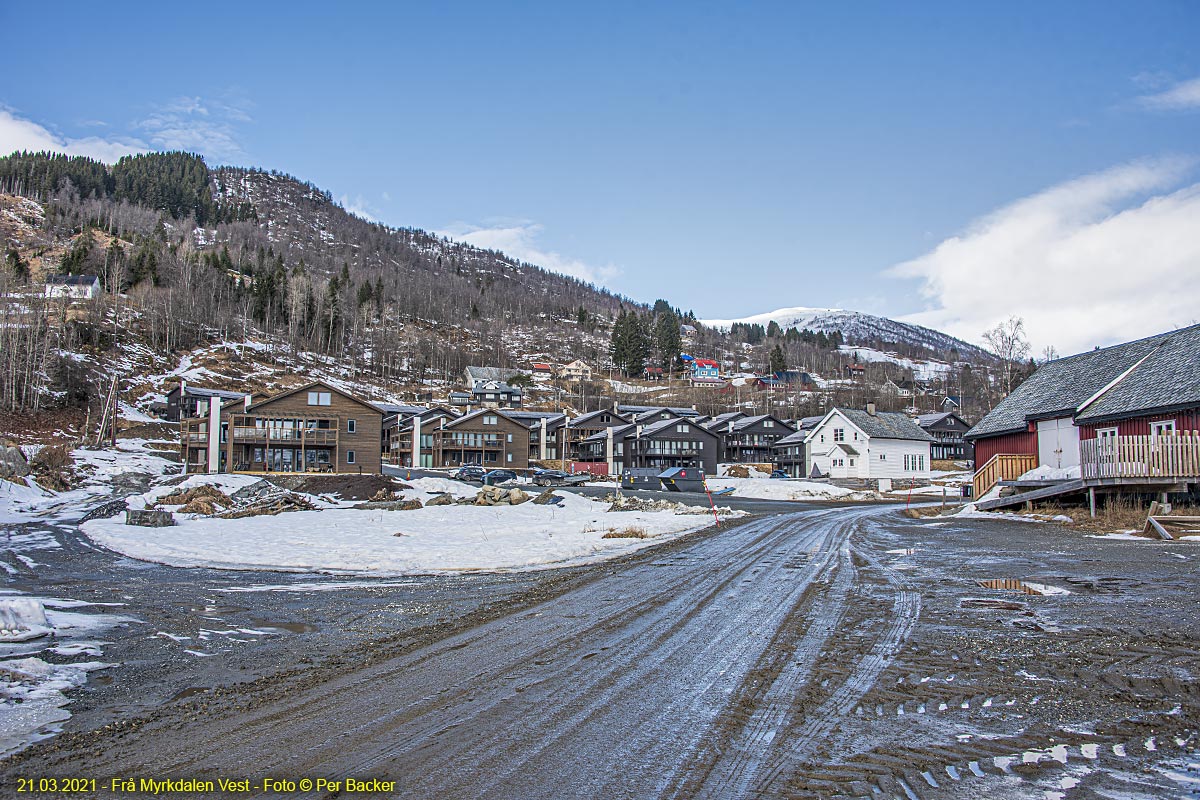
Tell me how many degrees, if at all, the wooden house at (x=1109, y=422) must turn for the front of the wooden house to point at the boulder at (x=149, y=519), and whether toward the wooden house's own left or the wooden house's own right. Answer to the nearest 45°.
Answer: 0° — it already faces it

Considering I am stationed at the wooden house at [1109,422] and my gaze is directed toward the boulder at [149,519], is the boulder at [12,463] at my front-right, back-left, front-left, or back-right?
front-right

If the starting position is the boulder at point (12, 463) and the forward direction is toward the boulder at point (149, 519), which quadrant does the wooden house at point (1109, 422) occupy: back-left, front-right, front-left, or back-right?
front-left

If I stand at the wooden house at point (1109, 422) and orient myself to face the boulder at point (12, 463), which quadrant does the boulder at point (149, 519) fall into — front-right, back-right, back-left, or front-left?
front-left

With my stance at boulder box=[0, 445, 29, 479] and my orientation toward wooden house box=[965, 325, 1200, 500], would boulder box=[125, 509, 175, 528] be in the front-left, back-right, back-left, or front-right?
front-right

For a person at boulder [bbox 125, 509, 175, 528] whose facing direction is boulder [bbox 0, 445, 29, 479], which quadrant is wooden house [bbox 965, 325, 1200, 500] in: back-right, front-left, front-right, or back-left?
back-right

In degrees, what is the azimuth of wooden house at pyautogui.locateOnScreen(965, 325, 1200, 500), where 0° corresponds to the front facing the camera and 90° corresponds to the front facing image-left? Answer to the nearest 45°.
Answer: approximately 45°

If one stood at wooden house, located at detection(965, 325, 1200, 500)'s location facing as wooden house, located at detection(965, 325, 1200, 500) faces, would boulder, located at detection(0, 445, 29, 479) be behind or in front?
in front
